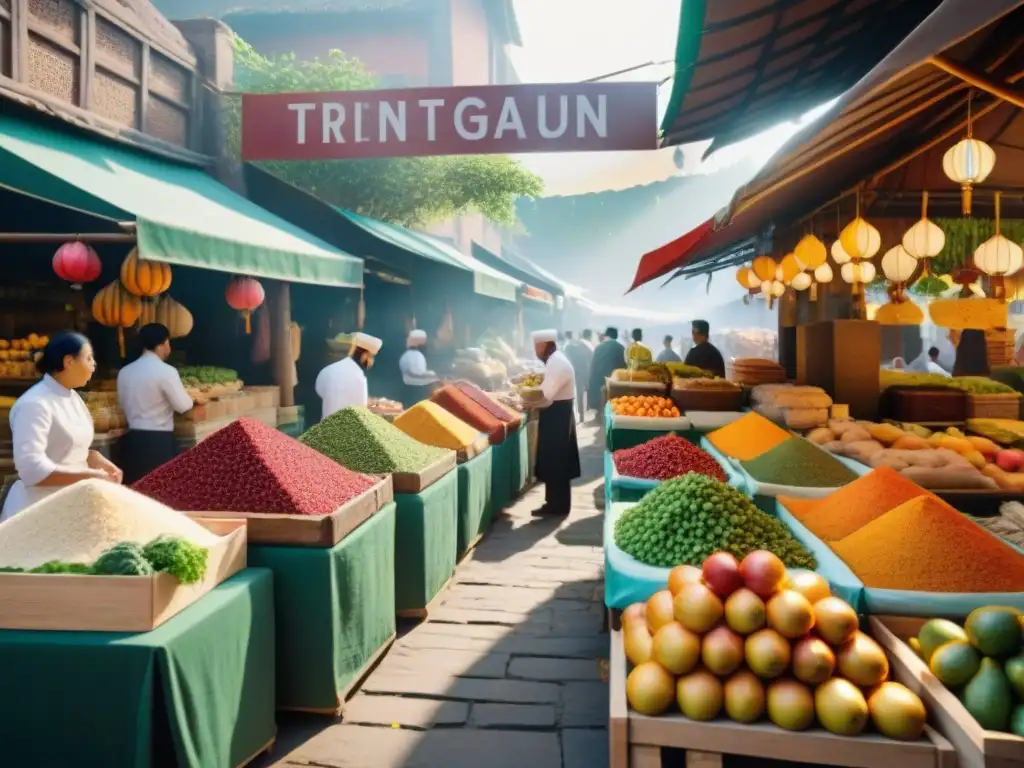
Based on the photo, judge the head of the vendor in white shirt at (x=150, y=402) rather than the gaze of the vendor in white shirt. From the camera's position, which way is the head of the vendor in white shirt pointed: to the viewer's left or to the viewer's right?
to the viewer's right

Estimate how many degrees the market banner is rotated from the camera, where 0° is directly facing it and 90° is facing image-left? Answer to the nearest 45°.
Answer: approximately 0°

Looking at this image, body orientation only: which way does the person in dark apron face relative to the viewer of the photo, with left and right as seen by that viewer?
facing to the left of the viewer

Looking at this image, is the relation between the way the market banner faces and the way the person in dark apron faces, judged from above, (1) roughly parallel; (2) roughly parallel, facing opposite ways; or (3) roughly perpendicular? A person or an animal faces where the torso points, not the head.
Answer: roughly perpendicular

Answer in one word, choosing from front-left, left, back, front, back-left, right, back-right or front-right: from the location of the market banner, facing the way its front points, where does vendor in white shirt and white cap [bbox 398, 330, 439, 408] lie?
back

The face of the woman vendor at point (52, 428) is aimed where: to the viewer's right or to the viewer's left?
to the viewer's right
